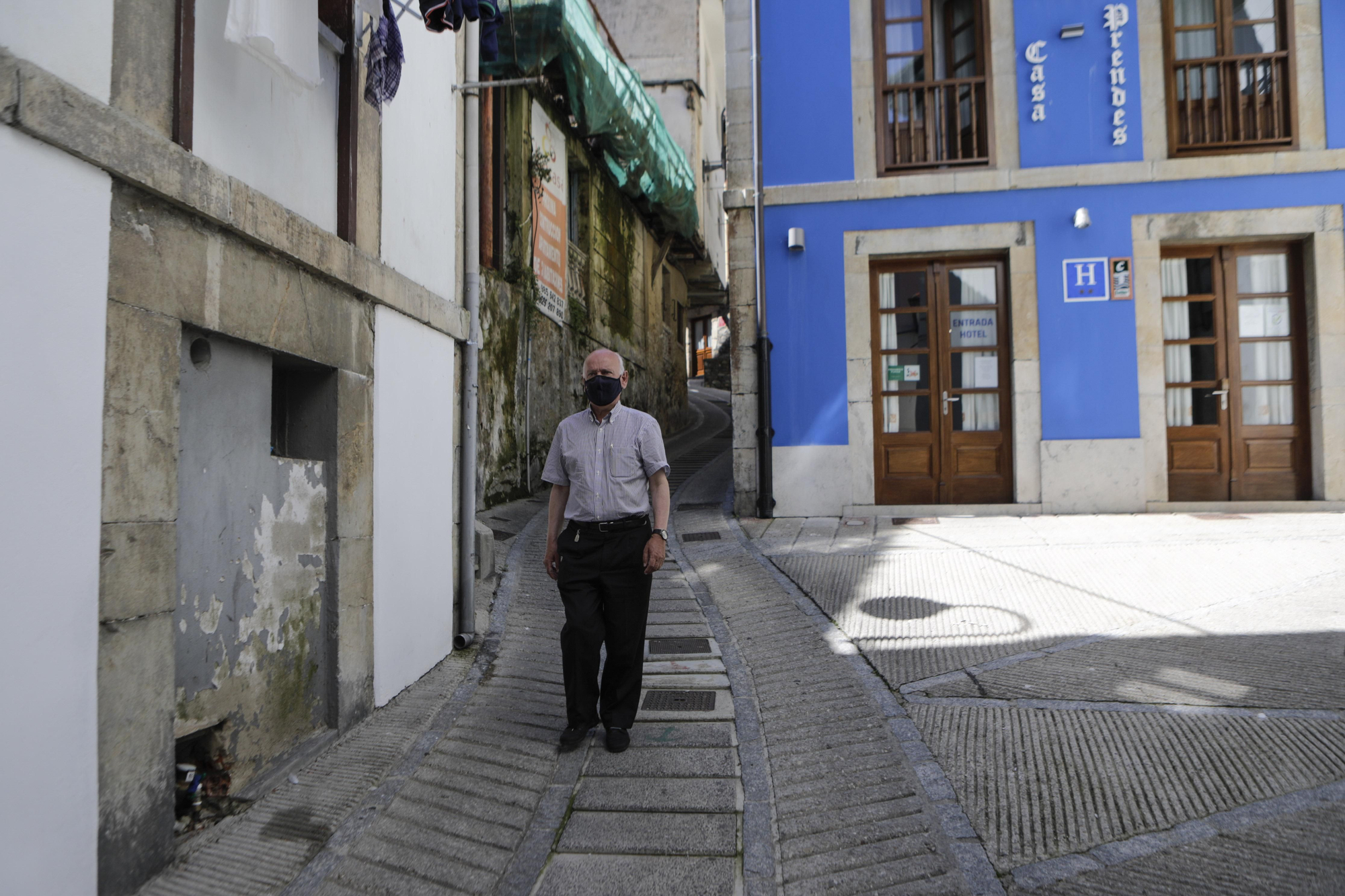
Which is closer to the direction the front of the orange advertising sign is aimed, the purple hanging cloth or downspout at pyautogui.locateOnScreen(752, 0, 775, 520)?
the downspout

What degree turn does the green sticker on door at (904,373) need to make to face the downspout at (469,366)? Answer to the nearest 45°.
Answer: approximately 45° to its right

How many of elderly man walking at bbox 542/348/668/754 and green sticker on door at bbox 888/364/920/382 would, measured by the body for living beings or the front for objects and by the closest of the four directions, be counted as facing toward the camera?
2

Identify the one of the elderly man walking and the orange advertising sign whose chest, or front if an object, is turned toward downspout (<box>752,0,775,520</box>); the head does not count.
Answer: the orange advertising sign

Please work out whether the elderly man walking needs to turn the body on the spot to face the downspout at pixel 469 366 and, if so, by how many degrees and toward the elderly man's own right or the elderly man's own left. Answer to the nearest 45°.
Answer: approximately 135° to the elderly man's own right

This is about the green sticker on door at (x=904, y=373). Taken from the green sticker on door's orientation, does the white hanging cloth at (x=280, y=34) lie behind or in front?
in front

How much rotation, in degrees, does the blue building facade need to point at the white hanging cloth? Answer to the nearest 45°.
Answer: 0° — it already faces it

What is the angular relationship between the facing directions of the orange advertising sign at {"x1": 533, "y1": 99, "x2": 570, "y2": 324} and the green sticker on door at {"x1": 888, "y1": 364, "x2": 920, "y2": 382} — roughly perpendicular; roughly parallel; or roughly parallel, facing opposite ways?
roughly perpendicular

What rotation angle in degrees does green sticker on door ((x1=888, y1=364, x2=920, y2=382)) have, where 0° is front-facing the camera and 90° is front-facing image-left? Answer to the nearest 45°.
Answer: approximately 0°

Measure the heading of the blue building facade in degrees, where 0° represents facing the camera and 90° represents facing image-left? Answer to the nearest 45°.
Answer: approximately 0°

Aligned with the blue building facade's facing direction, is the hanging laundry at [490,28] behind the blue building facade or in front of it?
in front

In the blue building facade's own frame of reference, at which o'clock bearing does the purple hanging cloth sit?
The purple hanging cloth is roughly at 1 o'clock from the blue building facade.

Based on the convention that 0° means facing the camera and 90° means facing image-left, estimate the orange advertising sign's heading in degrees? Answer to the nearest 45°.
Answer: approximately 315°

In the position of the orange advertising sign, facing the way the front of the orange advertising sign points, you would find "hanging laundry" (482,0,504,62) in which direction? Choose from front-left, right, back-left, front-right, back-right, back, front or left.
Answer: front-right
